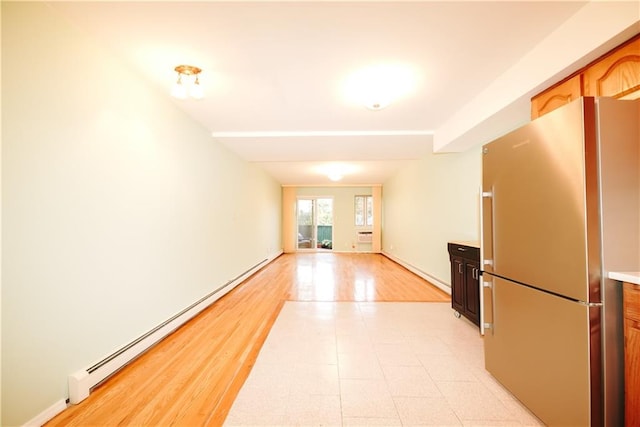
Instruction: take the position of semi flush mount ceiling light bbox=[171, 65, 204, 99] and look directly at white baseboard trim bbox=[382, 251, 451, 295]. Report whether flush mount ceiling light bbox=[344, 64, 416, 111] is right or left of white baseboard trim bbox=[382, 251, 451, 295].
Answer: right

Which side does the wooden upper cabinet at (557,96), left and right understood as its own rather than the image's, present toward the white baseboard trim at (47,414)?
front

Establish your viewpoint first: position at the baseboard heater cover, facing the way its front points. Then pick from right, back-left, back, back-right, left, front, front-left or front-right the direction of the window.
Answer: left

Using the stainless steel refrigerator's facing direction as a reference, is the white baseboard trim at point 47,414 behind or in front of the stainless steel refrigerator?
in front
